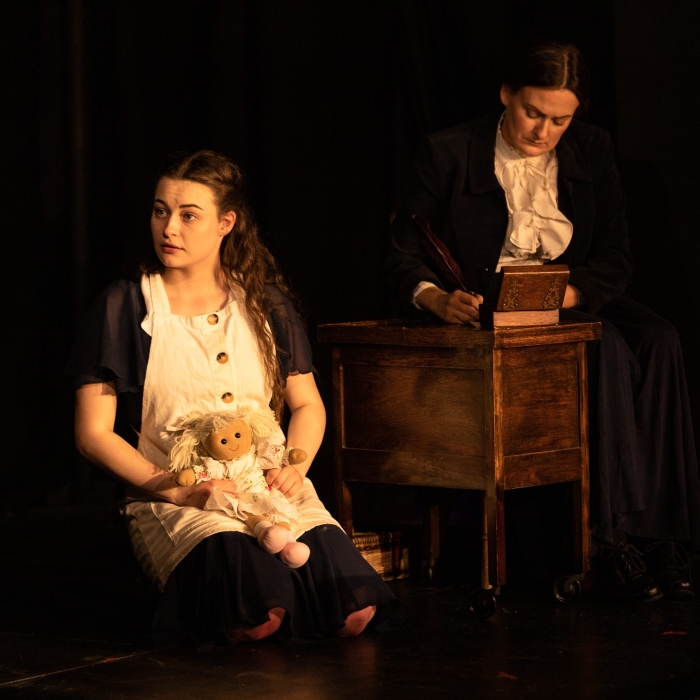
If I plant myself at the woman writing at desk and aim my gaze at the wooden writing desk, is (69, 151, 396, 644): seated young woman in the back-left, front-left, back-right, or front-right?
front-right

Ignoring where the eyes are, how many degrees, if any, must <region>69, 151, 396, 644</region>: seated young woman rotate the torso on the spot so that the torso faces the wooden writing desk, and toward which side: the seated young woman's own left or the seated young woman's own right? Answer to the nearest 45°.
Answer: approximately 45° to the seated young woman's own left

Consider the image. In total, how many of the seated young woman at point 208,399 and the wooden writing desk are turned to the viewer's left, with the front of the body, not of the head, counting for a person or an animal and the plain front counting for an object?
0

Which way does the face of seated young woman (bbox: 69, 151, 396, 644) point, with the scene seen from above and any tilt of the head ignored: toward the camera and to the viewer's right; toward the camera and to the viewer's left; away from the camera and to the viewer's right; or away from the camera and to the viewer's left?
toward the camera and to the viewer's left

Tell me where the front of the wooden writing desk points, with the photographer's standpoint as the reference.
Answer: facing away from the viewer and to the right of the viewer

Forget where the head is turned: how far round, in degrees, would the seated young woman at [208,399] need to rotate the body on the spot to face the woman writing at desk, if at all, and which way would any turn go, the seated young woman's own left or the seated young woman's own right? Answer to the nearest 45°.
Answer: approximately 45° to the seated young woman's own left

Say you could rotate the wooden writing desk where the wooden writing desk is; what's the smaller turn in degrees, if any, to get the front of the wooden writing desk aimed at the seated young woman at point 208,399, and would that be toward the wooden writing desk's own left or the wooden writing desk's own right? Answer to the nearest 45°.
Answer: approximately 135° to the wooden writing desk's own left
